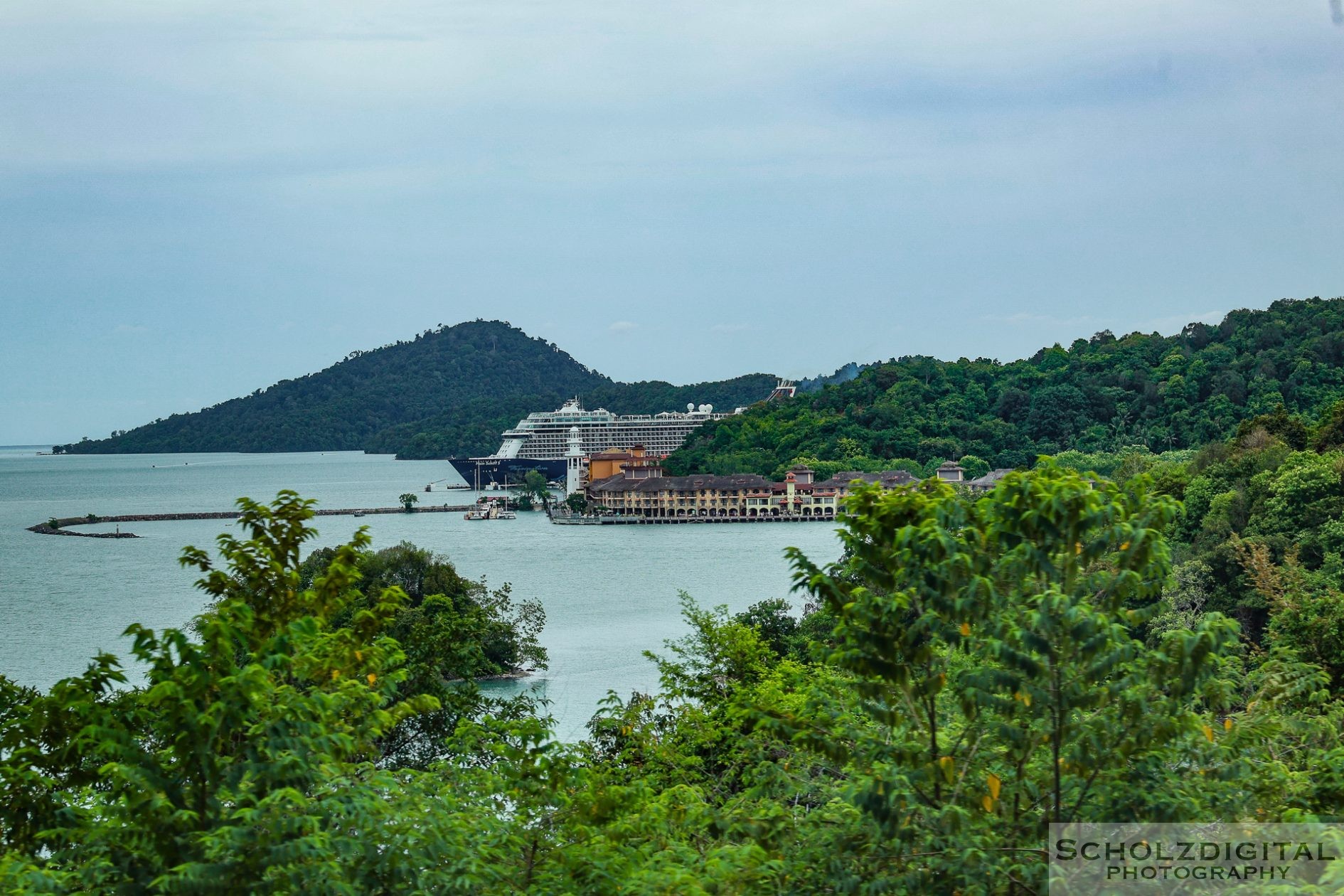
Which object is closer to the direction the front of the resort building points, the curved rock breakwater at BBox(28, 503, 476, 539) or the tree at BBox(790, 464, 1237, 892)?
the tree

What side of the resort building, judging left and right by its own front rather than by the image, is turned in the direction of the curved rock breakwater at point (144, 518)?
right

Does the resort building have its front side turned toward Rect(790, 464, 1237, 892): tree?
yes

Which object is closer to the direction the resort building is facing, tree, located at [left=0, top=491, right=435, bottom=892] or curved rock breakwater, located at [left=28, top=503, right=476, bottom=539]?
the tree

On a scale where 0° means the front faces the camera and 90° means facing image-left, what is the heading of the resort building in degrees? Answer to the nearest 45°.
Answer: approximately 0°

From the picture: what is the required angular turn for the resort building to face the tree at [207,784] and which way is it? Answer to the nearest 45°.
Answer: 0° — it already faces it
